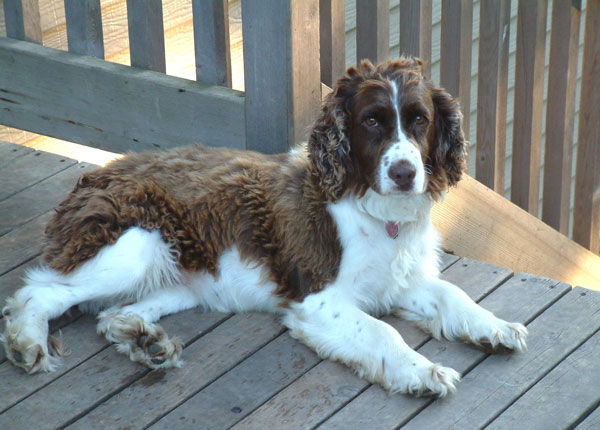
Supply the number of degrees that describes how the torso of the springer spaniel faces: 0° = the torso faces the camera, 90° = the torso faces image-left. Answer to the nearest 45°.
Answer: approximately 315°

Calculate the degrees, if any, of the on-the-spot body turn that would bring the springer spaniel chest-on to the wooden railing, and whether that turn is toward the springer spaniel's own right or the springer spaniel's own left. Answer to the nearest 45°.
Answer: approximately 135° to the springer spaniel's own left
